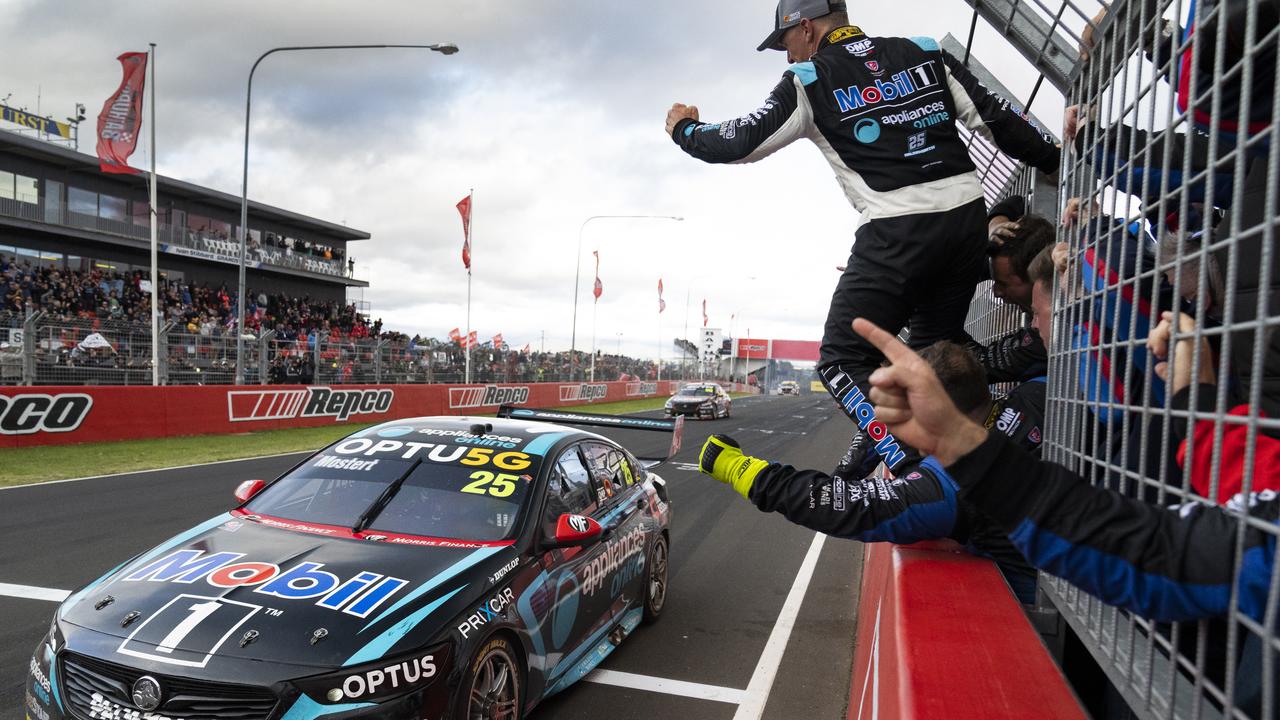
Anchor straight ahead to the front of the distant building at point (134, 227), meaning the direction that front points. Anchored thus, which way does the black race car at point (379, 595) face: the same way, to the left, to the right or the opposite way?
to the right

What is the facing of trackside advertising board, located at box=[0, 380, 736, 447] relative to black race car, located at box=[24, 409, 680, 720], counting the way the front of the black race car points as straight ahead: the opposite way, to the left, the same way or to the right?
to the left

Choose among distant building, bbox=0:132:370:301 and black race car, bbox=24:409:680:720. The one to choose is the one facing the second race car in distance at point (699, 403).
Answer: the distant building

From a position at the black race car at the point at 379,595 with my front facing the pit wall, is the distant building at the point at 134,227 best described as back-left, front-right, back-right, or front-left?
back-left

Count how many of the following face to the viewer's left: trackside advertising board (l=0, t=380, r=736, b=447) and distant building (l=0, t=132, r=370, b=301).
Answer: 0

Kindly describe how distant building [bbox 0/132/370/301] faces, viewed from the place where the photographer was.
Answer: facing the viewer and to the right of the viewer

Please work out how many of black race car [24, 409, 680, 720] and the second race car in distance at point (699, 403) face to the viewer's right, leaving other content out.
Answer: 0

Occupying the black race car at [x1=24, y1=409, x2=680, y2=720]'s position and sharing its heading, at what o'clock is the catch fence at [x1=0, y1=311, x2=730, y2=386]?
The catch fence is roughly at 4 o'clock from the black race car.

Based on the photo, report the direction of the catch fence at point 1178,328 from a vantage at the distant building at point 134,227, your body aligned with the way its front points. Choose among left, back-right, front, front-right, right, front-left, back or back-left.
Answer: front-right

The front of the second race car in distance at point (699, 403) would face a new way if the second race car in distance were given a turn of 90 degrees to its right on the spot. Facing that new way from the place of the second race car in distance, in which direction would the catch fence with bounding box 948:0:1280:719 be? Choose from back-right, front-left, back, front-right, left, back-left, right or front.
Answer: back-left

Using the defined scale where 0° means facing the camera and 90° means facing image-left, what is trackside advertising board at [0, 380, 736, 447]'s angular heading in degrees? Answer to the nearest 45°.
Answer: approximately 315°
